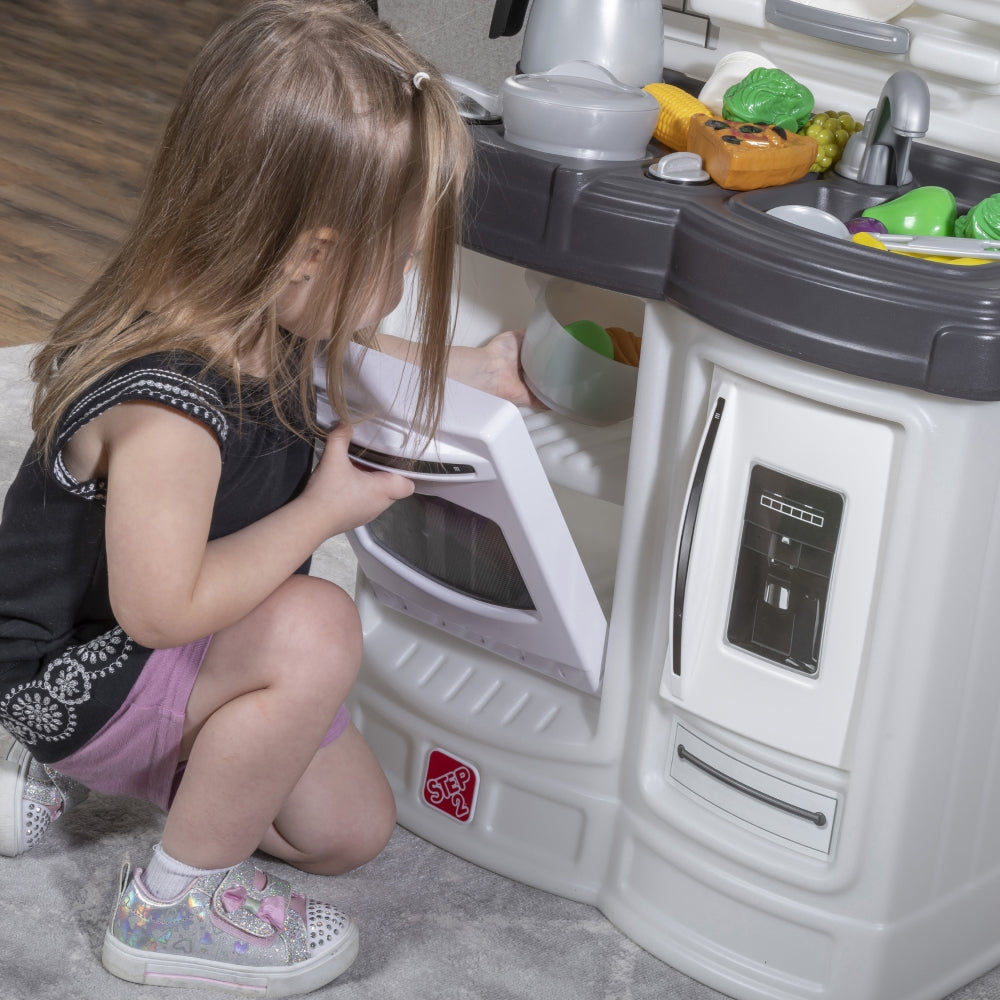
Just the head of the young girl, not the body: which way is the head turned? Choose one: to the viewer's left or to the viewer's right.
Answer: to the viewer's right

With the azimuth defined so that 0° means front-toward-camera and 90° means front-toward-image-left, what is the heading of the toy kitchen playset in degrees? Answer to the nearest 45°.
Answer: approximately 45°

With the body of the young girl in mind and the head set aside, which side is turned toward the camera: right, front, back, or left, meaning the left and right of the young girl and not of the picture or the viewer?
right

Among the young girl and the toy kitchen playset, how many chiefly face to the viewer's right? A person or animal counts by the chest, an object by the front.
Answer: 1
